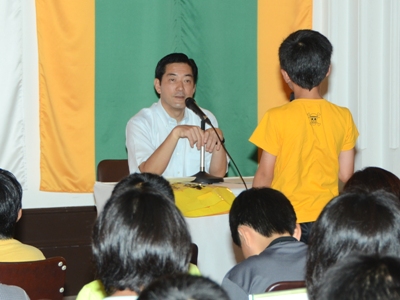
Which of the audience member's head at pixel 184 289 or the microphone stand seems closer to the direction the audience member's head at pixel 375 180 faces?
the microphone stand

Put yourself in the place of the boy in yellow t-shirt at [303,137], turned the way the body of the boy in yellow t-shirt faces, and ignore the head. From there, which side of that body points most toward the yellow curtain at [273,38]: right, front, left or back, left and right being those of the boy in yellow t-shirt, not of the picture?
front

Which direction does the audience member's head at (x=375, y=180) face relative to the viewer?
away from the camera

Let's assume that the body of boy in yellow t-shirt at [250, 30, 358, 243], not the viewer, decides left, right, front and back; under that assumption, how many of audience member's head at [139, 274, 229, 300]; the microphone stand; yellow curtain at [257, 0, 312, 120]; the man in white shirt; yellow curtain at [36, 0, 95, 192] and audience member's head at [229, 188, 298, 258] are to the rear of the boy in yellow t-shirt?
2

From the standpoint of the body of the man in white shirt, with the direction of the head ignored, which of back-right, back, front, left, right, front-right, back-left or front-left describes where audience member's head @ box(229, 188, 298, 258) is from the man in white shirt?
front-right

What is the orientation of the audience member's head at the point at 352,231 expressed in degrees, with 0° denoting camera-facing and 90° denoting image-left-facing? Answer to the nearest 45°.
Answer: approximately 180°

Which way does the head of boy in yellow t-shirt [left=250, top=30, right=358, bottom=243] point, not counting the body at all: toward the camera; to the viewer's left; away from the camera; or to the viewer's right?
away from the camera

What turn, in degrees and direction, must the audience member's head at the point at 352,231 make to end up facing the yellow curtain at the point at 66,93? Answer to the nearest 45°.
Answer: approximately 45° to its left

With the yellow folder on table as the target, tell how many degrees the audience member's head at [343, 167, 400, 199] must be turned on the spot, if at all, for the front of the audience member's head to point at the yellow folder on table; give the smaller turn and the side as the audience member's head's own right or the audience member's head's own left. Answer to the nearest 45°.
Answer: approximately 45° to the audience member's head's own left

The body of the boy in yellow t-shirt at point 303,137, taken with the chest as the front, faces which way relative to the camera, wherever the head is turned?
away from the camera

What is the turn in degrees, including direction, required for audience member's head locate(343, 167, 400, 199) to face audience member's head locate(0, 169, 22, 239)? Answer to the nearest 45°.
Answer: approximately 90° to its left

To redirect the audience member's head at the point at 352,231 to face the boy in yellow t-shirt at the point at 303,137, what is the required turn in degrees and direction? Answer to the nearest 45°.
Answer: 0° — it already faces them

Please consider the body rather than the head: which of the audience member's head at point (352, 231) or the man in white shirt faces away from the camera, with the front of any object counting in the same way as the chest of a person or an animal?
the audience member's head
